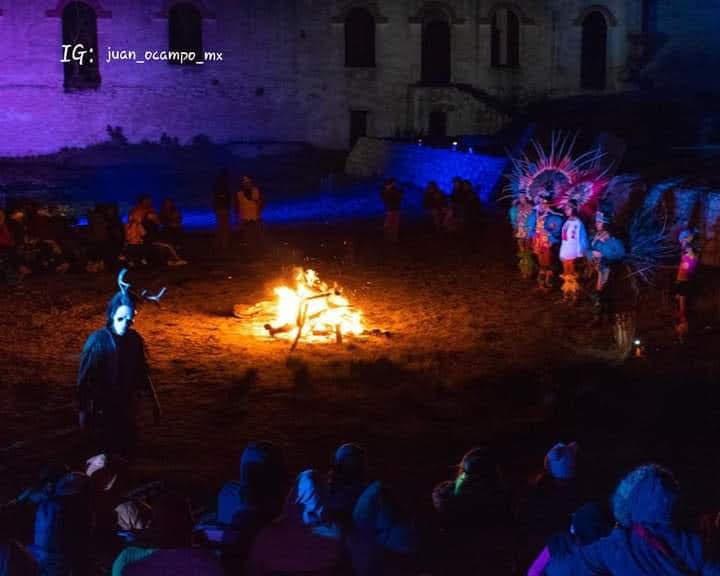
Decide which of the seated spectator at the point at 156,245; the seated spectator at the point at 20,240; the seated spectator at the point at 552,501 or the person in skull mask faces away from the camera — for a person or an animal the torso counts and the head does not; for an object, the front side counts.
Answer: the seated spectator at the point at 552,501

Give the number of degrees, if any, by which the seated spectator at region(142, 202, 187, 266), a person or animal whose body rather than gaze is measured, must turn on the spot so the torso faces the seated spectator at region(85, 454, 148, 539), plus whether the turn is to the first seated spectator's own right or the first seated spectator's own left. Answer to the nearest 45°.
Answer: approximately 45° to the first seated spectator's own right

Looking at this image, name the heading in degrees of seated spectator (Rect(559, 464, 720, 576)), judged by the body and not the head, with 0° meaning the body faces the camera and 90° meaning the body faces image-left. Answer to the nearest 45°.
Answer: approximately 180°

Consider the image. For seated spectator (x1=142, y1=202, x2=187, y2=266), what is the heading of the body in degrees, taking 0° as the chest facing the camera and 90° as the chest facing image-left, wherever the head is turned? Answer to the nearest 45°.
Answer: approximately 315°

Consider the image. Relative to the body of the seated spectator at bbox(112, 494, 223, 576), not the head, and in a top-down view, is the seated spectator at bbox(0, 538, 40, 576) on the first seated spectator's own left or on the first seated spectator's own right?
on the first seated spectator's own left

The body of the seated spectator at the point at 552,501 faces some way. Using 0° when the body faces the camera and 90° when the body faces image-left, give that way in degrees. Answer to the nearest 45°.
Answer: approximately 180°

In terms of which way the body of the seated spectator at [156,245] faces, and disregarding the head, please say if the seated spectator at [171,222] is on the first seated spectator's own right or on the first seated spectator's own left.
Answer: on the first seated spectator's own left

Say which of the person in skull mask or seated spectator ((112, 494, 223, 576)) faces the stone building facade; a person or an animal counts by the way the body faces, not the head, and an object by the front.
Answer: the seated spectator

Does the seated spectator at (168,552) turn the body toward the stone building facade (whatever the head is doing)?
yes

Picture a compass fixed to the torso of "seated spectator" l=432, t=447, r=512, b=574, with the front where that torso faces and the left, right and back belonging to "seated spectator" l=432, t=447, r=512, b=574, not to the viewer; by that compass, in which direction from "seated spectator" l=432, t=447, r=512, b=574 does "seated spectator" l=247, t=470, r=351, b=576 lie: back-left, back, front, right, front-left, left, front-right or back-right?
left

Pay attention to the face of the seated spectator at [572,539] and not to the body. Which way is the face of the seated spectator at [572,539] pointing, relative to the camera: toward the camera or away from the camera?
away from the camera

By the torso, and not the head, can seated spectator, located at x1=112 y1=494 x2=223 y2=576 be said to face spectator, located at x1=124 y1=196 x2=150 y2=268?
yes

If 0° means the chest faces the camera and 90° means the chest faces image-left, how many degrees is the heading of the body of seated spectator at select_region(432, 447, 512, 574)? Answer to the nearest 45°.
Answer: approximately 135°

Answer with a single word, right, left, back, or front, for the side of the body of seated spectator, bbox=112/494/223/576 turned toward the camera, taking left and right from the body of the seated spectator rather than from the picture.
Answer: back

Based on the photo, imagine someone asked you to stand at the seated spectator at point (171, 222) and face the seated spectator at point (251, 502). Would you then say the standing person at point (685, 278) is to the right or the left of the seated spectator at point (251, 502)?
left

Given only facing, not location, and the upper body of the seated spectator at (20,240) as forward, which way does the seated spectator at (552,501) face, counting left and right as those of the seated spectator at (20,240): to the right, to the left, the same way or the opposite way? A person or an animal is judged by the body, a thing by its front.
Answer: to the left

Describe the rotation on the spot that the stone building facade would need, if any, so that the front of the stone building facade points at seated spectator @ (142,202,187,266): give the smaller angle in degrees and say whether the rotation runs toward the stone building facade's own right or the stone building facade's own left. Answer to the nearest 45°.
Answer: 0° — it already faces them
